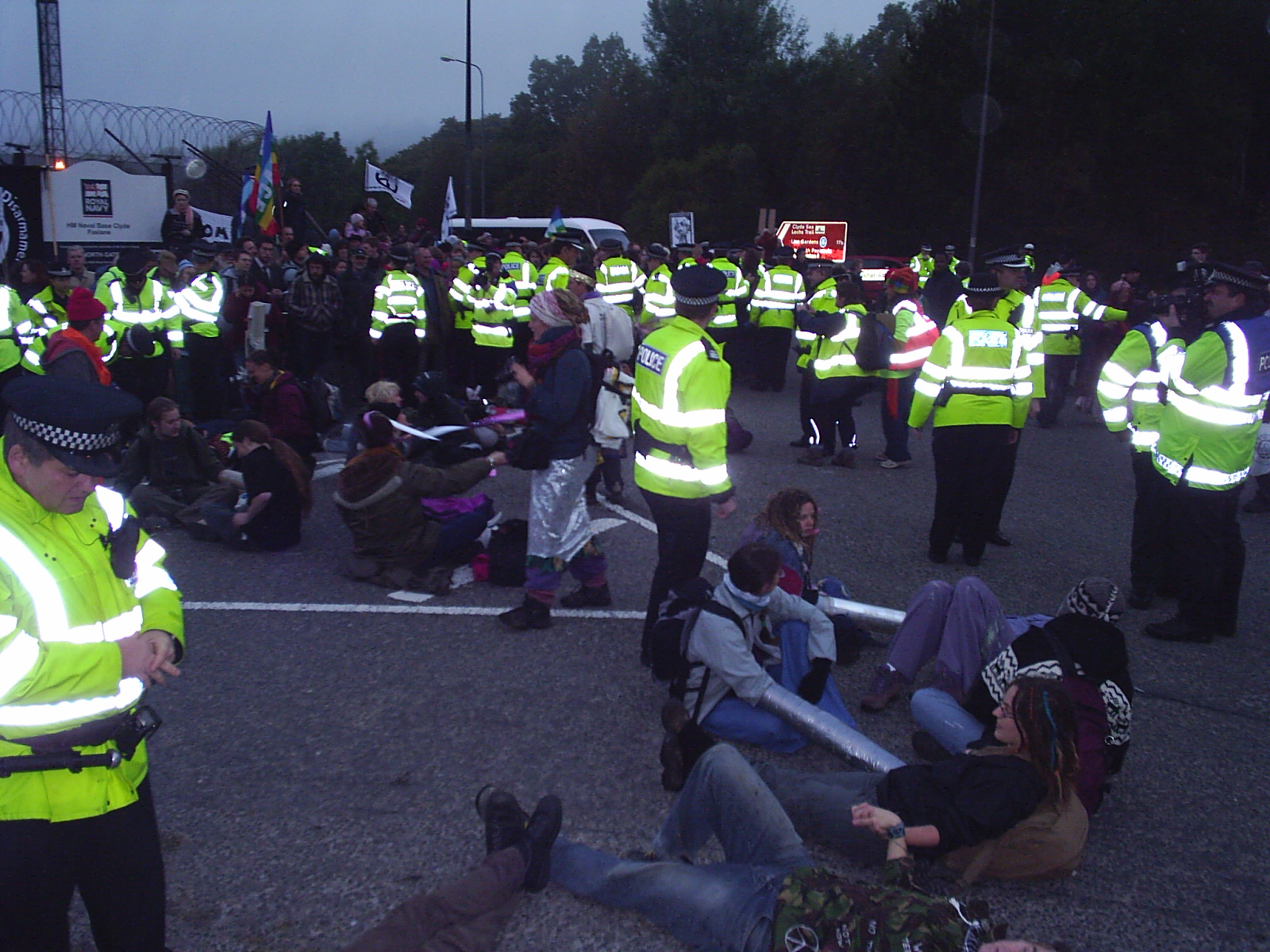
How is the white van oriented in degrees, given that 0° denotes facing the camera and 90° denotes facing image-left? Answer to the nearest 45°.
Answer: approximately 315°

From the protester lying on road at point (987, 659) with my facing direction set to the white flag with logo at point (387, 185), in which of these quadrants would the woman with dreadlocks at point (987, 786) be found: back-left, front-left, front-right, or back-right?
back-left

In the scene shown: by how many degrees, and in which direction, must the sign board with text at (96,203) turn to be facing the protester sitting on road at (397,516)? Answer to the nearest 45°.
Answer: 0° — it already faces them

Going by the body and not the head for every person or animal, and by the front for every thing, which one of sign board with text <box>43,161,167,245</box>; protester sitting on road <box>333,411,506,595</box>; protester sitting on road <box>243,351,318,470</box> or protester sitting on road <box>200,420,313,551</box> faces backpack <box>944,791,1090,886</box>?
the sign board with text

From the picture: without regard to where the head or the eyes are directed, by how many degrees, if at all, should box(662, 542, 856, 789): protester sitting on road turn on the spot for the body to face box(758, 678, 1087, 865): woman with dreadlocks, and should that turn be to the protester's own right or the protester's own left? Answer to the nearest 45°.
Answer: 0° — they already face them

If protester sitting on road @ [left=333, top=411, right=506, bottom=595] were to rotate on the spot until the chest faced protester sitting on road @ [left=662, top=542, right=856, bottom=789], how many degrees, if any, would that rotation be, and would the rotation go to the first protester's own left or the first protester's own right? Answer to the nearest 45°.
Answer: approximately 90° to the first protester's own right

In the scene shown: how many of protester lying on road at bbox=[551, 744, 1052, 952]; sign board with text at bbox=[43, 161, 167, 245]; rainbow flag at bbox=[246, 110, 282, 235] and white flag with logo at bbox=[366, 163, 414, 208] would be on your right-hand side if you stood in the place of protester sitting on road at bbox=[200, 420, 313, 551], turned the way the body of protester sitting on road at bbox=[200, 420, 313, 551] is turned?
3

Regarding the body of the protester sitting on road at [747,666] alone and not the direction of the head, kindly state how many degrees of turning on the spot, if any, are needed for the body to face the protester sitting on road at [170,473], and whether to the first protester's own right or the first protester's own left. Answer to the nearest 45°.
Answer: approximately 180°

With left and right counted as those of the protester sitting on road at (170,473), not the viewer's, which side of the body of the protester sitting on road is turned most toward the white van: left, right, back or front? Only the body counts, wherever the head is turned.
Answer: back

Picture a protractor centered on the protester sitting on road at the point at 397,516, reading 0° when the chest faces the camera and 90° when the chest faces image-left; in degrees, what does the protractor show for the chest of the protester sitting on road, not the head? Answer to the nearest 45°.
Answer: approximately 225°

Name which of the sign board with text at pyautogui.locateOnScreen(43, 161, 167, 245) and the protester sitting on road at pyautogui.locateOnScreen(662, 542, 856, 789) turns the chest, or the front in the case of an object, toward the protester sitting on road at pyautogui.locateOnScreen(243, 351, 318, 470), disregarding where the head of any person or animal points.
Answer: the sign board with text
